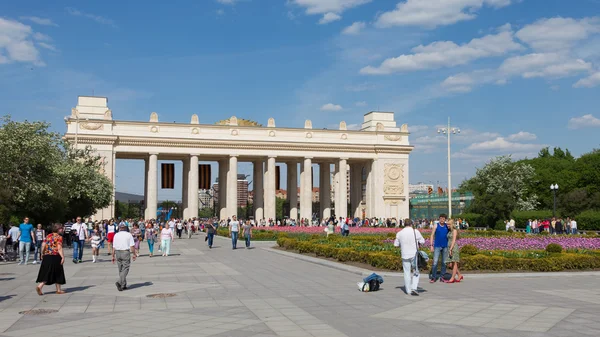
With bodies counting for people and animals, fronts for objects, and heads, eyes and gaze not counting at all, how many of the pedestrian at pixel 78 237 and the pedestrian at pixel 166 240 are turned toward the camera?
2

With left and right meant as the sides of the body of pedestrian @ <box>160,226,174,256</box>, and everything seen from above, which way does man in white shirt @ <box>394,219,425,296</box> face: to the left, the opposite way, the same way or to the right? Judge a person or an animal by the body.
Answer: the opposite way

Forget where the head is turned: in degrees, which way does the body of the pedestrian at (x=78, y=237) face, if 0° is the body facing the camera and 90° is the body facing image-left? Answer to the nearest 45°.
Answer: approximately 0°

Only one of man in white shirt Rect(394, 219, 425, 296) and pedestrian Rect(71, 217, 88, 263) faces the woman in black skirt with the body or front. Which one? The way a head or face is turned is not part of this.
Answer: the pedestrian

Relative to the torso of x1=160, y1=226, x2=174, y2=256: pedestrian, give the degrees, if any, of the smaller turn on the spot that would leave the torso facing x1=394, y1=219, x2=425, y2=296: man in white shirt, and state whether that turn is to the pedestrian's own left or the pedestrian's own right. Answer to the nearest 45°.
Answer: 0° — they already face them

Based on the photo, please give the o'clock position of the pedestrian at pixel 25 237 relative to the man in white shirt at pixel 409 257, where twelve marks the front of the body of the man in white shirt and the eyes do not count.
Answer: The pedestrian is roughly at 10 o'clock from the man in white shirt.

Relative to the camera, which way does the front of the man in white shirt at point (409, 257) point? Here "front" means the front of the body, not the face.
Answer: away from the camera

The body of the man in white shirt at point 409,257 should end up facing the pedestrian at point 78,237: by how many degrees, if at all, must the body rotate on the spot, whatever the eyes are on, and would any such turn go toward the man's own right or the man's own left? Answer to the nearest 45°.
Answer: approximately 45° to the man's own left

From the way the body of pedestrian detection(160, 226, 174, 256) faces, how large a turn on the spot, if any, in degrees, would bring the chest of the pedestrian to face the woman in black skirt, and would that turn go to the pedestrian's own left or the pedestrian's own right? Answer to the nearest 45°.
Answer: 0° — they already face them

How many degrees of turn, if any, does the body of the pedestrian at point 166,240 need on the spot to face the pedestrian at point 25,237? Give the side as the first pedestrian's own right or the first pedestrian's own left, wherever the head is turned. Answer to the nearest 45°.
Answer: approximately 45° to the first pedestrian's own right
